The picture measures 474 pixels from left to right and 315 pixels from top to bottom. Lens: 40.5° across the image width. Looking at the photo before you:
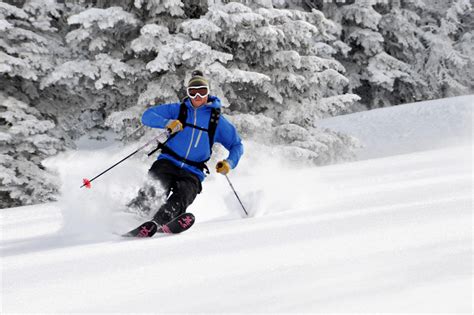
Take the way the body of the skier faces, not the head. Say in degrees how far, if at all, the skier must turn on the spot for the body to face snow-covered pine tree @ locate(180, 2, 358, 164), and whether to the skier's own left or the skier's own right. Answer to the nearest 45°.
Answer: approximately 180°

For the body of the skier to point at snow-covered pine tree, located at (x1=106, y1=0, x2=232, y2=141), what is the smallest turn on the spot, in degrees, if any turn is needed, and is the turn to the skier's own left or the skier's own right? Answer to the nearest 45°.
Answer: approximately 180°

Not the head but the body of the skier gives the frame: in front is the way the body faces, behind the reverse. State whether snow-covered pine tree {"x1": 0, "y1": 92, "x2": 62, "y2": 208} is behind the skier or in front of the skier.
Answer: behind

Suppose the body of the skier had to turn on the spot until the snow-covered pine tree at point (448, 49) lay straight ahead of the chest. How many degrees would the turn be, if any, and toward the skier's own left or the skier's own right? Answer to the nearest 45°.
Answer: approximately 135° to the skier's own left

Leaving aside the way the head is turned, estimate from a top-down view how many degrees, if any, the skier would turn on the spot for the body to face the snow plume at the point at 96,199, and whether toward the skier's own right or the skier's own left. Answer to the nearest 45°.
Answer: approximately 90° to the skier's own right

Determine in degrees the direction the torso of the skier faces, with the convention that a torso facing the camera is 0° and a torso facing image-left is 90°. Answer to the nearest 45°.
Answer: approximately 0°
